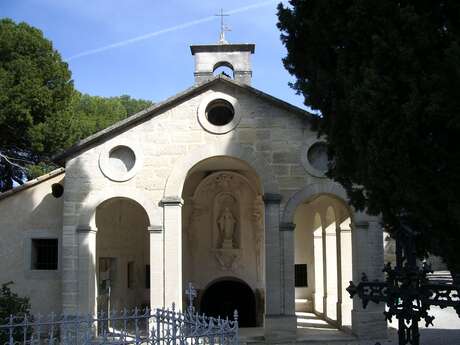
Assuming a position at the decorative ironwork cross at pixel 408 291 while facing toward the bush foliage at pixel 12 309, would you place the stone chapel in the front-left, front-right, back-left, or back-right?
front-right

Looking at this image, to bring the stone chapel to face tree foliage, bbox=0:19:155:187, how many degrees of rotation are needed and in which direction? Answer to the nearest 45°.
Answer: approximately 135° to its right

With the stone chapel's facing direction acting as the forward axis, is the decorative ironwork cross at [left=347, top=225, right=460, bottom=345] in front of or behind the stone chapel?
in front

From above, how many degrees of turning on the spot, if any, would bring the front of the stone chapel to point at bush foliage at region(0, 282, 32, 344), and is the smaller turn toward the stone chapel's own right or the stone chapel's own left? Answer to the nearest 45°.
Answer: approximately 45° to the stone chapel's own right

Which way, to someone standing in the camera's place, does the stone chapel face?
facing the viewer

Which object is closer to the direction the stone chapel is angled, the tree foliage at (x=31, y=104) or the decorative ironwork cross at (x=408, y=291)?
the decorative ironwork cross
